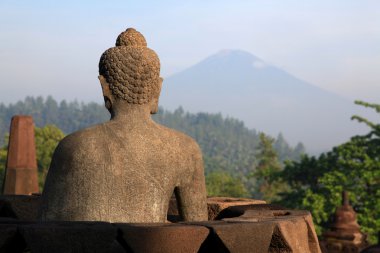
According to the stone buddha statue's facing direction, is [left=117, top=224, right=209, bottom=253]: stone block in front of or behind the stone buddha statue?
behind

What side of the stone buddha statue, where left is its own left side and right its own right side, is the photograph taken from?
back

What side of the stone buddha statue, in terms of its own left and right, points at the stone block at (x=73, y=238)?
back
